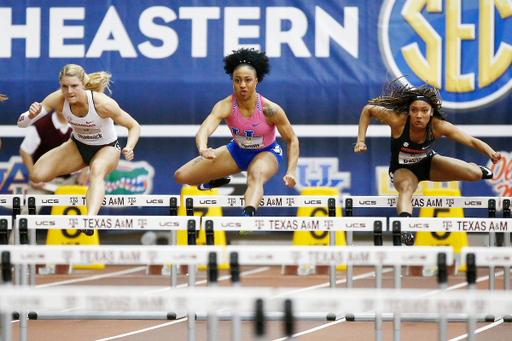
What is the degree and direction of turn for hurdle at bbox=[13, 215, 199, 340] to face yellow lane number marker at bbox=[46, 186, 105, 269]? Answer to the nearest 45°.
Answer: approximately 180°

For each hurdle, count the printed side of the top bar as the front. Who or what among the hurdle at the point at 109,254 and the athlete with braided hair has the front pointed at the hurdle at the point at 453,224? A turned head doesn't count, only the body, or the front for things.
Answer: the athlete with braided hair

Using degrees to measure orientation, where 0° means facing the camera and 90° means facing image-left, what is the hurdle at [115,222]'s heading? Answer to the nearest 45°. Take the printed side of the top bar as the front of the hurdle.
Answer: approximately 0°

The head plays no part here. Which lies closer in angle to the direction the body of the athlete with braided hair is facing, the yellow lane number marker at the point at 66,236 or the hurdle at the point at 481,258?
the hurdle

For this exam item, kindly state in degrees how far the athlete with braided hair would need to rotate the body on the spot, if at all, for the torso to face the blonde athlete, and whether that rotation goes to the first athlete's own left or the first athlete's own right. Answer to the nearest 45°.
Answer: approximately 90° to the first athlete's own right

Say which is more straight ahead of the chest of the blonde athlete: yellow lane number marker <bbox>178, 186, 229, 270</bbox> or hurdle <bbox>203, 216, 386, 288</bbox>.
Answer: the hurdle

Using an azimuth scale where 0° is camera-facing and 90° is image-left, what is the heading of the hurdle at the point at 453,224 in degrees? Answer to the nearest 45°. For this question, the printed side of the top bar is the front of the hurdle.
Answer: approximately 0°
